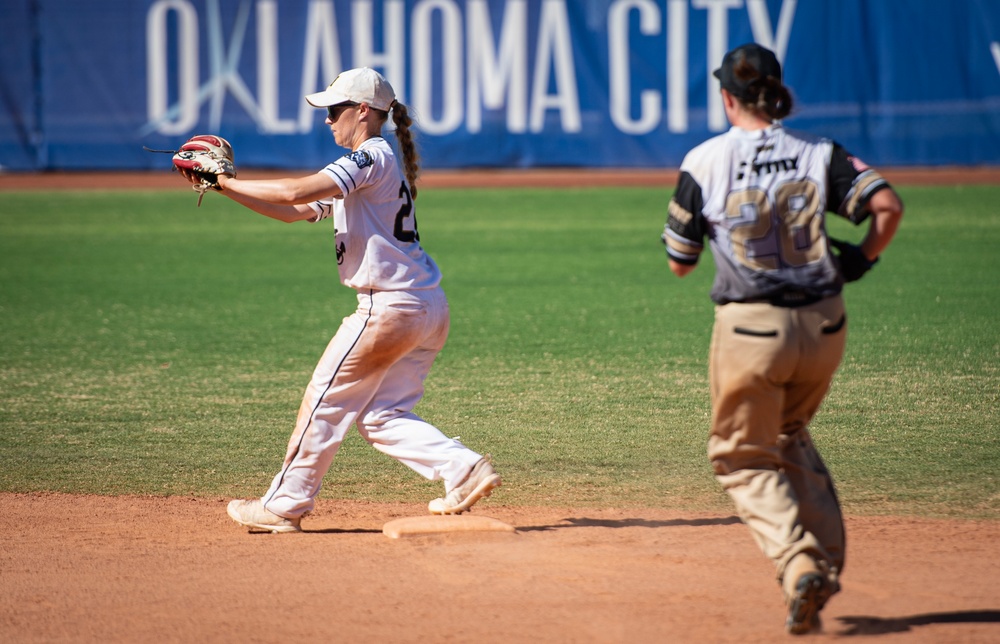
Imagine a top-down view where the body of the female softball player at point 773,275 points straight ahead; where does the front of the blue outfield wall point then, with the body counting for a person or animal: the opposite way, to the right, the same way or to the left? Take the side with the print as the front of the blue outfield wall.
the opposite way

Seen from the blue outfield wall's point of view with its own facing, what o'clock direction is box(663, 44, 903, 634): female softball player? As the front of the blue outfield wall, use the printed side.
The female softball player is roughly at 12 o'clock from the blue outfield wall.

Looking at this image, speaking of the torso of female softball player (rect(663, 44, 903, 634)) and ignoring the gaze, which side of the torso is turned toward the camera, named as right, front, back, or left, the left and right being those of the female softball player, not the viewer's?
back

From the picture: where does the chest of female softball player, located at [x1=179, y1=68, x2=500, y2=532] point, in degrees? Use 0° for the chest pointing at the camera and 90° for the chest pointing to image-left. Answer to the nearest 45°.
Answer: approximately 90°

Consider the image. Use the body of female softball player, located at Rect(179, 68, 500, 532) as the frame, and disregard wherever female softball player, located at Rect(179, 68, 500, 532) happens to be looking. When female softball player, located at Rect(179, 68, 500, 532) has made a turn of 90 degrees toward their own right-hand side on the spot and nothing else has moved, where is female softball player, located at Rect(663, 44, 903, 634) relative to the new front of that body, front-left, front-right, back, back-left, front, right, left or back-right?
back-right

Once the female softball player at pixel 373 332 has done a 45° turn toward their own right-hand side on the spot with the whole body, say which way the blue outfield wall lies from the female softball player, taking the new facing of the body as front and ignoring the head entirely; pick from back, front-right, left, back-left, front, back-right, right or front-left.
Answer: front-right
